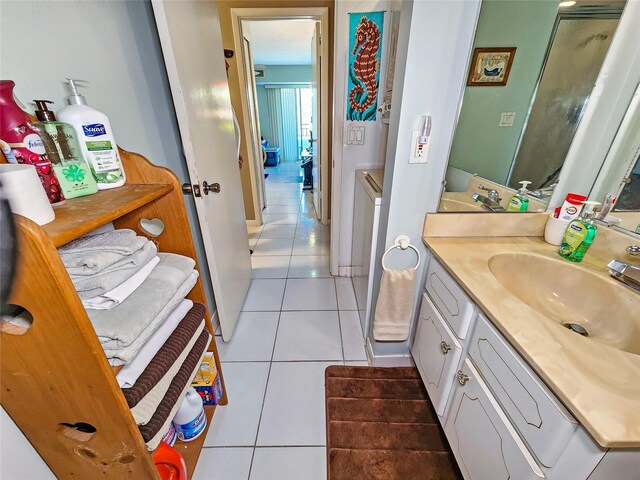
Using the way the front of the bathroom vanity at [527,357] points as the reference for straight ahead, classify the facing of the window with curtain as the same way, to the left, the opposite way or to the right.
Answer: to the left

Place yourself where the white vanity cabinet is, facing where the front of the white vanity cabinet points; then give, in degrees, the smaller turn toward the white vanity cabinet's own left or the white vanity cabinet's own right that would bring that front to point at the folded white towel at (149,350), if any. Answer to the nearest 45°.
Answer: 0° — it already faces it

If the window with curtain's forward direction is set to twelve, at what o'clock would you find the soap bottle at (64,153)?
The soap bottle is roughly at 12 o'clock from the window with curtain.

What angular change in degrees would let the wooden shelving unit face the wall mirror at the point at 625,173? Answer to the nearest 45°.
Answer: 0° — it already faces it

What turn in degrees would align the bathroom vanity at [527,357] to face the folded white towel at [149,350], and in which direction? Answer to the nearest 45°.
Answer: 0° — it already faces it

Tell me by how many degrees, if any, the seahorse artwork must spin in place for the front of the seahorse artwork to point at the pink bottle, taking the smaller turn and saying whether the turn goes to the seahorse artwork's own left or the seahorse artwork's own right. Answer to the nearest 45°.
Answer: approximately 45° to the seahorse artwork's own right

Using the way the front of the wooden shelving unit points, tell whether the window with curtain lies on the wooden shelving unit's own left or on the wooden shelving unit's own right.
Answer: on the wooden shelving unit's own left
